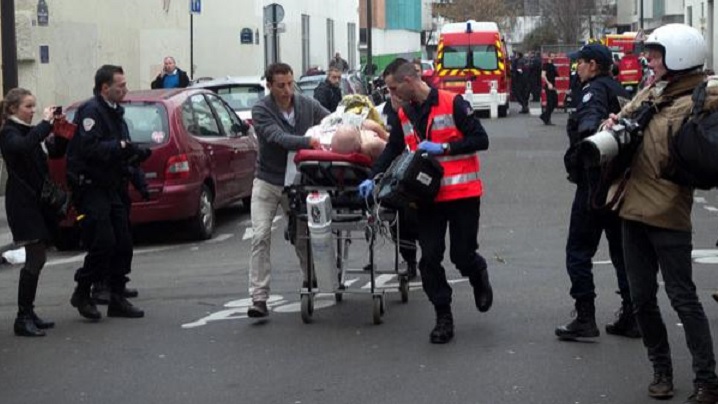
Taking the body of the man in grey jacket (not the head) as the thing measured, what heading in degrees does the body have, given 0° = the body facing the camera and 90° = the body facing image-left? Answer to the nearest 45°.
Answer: approximately 315°

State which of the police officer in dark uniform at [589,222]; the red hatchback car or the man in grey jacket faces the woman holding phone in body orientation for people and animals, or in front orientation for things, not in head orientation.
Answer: the police officer in dark uniform

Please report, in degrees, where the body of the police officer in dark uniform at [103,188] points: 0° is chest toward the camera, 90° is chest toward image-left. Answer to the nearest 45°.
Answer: approximately 270°

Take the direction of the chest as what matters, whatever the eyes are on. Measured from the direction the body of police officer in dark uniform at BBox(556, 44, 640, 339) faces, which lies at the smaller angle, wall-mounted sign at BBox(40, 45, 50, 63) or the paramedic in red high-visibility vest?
the paramedic in red high-visibility vest

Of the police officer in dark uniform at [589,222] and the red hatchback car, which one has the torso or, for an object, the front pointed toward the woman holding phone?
the police officer in dark uniform

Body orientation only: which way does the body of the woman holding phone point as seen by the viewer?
to the viewer's right

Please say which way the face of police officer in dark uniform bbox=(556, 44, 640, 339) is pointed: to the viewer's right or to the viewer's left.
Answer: to the viewer's left

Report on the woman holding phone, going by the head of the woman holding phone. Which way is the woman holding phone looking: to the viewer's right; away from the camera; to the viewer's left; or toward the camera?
to the viewer's right

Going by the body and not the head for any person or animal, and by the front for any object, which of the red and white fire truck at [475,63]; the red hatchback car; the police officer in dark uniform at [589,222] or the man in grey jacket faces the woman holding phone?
the police officer in dark uniform

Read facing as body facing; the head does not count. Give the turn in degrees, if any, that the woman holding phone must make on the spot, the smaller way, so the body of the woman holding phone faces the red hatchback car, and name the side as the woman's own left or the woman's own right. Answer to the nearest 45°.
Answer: approximately 90° to the woman's own left
